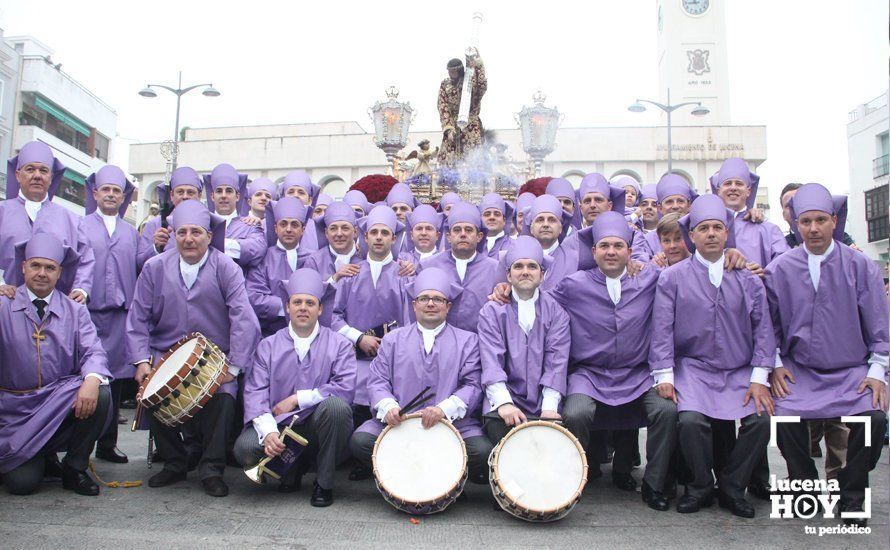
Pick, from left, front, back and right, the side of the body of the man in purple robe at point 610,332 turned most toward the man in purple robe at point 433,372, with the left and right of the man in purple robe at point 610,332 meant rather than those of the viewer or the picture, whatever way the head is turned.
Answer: right

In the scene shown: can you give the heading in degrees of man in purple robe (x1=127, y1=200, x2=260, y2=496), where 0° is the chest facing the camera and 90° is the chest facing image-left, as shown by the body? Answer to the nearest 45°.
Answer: approximately 0°

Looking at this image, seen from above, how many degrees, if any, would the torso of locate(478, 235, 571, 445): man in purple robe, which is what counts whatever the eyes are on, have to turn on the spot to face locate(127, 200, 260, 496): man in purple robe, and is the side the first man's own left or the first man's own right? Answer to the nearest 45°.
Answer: approximately 90° to the first man's own right

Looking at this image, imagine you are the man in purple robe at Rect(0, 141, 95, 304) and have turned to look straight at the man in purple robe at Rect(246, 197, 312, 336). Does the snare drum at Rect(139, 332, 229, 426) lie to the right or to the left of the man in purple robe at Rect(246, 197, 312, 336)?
right
